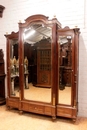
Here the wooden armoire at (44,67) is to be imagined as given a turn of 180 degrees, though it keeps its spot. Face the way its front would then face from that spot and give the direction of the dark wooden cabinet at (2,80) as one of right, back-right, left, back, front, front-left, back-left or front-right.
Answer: left

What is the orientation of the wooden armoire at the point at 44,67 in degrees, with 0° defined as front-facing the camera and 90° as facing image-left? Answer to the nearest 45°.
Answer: approximately 45°
